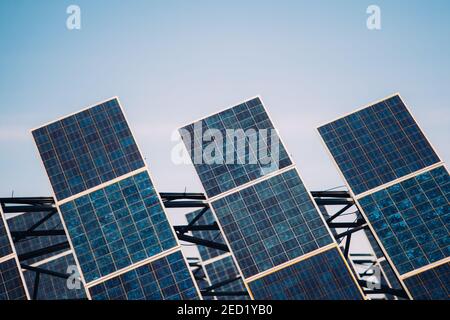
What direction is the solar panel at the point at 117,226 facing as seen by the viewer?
toward the camera

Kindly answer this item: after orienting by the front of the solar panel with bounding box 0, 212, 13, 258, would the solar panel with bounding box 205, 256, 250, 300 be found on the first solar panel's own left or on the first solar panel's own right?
on the first solar panel's own left

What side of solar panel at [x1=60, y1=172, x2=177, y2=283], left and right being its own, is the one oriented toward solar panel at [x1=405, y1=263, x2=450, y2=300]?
left

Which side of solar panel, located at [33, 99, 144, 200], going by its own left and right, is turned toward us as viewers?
front

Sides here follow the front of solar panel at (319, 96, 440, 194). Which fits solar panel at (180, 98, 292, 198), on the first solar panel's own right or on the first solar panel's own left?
on the first solar panel's own right

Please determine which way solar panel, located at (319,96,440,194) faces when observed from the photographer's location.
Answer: facing the viewer and to the right of the viewer

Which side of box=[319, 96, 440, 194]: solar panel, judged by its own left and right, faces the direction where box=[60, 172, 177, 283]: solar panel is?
right

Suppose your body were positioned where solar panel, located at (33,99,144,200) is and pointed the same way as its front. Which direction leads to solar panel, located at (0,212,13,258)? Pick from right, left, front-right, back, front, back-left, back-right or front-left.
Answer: right

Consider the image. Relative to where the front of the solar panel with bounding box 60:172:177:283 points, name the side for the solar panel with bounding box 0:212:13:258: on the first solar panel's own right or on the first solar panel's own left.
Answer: on the first solar panel's own right

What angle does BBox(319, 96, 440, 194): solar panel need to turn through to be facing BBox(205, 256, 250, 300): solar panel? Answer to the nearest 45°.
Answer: approximately 135° to its right
